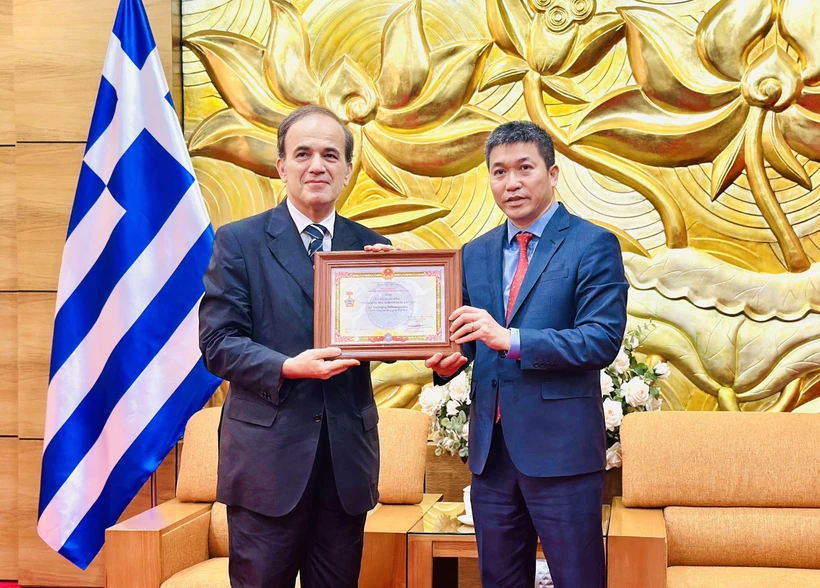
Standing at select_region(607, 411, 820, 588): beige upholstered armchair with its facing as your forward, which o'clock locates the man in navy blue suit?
The man in navy blue suit is roughly at 1 o'clock from the beige upholstered armchair.

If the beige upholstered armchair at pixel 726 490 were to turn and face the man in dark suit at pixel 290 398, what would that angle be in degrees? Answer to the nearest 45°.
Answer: approximately 45° to its right

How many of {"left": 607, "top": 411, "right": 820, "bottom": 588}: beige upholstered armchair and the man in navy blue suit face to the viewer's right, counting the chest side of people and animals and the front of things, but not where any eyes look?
0

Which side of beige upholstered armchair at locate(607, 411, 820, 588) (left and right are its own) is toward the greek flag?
right

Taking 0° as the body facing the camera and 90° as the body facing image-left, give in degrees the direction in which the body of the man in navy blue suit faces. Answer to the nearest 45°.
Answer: approximately 45°

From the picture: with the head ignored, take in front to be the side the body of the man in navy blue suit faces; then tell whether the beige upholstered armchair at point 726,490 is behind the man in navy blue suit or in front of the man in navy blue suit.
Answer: behind

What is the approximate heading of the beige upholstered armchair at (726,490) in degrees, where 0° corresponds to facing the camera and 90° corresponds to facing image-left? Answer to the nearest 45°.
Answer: approximately 0°

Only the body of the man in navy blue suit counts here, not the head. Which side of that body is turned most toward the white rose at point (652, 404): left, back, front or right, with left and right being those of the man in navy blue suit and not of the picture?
back
